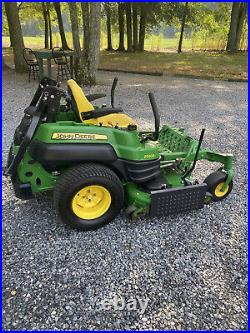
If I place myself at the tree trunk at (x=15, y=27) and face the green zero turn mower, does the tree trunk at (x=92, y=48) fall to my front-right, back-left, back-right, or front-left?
front-left

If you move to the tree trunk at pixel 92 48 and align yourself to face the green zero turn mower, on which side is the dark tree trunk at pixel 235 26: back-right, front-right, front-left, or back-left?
back-left

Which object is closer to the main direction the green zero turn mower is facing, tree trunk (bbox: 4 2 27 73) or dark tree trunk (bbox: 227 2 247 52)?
the dark tree trunk

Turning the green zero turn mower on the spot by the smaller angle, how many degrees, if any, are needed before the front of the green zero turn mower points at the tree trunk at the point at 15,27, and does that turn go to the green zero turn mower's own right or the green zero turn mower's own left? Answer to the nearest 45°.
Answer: approximately 90° to the green zero turn mower's own left

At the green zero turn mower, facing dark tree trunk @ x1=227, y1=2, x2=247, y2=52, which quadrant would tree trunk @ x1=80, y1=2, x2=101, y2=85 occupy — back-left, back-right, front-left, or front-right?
front-left

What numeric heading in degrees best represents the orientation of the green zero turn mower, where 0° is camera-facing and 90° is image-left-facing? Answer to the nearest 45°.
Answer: approximately 270°

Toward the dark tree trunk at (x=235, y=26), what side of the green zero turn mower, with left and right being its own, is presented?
left

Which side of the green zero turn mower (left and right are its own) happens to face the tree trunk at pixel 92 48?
left

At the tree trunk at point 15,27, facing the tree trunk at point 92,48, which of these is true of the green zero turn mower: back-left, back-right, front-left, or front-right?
front-right
